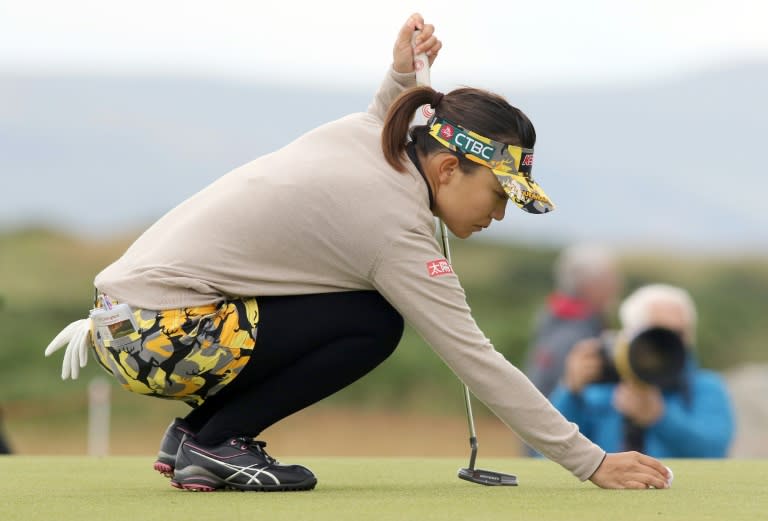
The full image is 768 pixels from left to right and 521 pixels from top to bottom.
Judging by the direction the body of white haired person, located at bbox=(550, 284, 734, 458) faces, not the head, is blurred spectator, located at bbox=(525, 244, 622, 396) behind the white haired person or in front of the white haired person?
behind

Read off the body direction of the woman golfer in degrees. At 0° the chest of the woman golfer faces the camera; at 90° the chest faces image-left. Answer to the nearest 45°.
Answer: approximately 270°

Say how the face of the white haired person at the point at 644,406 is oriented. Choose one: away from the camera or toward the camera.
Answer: toward the camera

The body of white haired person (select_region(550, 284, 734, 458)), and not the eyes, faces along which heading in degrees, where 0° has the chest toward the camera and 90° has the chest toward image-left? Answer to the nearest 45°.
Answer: approximately 0°

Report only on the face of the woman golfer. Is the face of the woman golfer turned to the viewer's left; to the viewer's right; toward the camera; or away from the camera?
to the viewer's right

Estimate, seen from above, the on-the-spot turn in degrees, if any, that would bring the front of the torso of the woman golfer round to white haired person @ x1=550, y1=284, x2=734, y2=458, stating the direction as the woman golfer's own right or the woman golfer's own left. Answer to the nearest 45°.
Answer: approximately 45° to the woman golfer's own left

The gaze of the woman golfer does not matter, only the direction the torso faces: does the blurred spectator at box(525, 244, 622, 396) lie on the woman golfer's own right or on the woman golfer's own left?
on the woman golfer's own left

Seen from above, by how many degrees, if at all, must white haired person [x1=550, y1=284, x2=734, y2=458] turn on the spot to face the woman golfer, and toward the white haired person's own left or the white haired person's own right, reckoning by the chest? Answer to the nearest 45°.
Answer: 0° — they already face them
